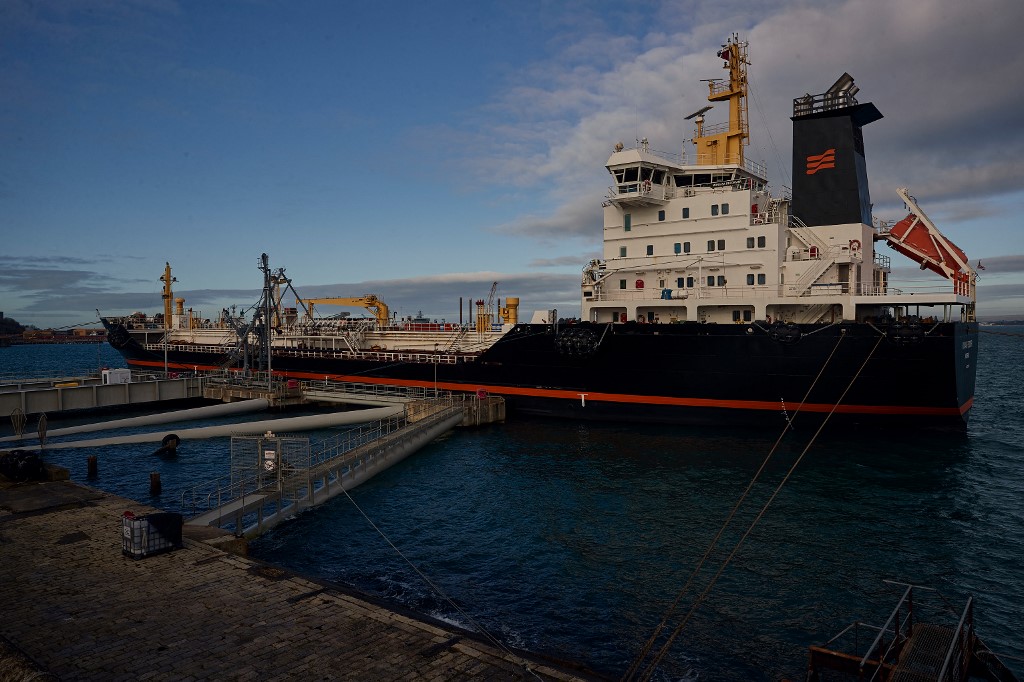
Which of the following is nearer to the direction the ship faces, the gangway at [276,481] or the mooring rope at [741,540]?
the gangway

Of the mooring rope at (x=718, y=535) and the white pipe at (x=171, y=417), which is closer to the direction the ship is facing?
the white pipe

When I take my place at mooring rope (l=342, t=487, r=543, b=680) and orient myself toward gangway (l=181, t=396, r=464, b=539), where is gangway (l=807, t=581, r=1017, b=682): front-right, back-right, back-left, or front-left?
back-right

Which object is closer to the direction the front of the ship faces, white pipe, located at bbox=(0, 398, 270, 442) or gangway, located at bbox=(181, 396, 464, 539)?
the white pipe

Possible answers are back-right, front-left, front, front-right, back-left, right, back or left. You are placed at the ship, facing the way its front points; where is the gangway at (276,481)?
left

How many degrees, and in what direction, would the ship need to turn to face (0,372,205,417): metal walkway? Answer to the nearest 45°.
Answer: approximately 45° to its left

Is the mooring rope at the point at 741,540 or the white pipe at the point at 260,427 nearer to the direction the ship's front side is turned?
the white pipe

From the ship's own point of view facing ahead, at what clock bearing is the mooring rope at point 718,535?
The mooring rope is roughly at 8 o'clock from the ship.

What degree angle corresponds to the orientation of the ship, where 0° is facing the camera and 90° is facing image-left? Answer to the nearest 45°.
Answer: approximately 135°

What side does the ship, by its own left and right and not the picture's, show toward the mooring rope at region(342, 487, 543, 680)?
left

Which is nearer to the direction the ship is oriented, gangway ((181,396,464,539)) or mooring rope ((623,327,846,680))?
the gangway

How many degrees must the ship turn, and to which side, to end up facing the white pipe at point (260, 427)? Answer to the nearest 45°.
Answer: approximately 45° to its left

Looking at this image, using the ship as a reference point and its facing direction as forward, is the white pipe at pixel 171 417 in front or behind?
in front
